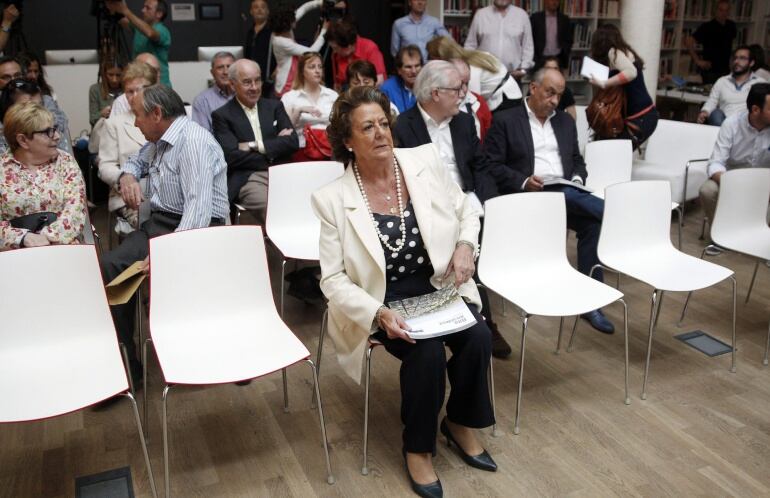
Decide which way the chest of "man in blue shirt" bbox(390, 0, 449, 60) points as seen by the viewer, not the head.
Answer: toward the camera

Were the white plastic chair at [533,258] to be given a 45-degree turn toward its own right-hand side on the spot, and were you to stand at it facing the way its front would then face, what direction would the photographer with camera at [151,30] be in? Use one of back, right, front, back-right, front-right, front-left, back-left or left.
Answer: back-right

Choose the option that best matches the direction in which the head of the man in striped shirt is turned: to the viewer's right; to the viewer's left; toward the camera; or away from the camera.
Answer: to the viewer's left

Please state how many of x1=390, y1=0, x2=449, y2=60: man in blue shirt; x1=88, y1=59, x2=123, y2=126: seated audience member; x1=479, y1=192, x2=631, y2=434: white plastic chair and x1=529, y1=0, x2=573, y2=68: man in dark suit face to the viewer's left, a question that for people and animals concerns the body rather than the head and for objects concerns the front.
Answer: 0

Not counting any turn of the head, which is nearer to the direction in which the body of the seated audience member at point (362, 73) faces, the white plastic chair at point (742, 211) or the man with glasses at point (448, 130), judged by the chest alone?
the man with glasses

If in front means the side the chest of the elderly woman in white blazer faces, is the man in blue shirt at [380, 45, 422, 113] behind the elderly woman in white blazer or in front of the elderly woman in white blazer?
behind

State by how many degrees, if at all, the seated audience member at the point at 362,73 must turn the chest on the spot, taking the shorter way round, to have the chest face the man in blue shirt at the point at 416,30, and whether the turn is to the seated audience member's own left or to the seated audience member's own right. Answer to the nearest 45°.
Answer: approximately 180°

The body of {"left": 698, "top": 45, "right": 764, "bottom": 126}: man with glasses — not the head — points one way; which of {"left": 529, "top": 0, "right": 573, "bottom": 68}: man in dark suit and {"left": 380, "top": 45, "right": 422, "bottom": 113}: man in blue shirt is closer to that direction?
the man in blue shirt

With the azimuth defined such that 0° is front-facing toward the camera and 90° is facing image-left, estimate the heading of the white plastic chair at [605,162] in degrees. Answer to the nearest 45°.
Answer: approximately 315°

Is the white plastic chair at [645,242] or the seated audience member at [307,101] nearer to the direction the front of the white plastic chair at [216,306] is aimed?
the white plastic chair

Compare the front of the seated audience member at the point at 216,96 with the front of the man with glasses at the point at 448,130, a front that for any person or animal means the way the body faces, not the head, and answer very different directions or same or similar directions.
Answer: same or similar directions

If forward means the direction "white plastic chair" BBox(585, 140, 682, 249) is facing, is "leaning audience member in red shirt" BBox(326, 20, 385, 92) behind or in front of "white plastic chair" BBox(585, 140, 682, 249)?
behind

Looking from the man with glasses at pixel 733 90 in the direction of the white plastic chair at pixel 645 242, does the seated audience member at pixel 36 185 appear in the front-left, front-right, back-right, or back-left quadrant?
front-right

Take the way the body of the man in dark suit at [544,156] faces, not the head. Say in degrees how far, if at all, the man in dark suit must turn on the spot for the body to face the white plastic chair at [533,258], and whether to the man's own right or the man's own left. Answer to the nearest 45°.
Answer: approximately 45° to the man's own right

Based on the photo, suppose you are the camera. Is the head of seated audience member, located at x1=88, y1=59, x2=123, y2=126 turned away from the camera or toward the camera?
toward the camera

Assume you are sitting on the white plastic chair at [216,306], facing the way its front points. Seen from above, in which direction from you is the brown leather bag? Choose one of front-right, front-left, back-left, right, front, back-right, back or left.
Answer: left

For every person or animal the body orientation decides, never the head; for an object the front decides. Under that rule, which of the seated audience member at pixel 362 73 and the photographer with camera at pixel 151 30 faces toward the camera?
the seated audience member

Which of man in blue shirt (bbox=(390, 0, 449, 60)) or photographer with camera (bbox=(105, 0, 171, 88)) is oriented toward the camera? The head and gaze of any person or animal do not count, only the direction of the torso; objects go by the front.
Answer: the man in blue shirt
